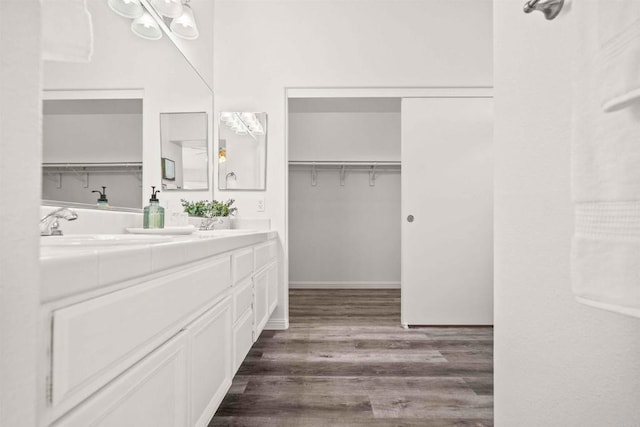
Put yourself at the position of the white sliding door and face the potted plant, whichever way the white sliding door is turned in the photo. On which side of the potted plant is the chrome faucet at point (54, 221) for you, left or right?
left

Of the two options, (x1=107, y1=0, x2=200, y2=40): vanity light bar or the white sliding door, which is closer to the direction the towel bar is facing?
the vanity light bar

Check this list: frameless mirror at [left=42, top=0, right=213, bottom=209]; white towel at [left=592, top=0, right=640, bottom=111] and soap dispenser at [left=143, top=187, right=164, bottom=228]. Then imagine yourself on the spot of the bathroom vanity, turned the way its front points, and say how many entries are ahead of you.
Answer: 1

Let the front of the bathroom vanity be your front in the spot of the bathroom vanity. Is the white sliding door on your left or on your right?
on your left

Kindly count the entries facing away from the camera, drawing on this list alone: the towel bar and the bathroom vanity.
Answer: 0

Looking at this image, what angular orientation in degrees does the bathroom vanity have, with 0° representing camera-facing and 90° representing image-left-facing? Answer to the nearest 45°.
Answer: approximately 315°

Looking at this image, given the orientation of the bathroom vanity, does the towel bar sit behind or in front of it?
in front

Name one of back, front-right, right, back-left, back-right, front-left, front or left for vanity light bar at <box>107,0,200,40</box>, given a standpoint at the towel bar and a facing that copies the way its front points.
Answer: front-right
